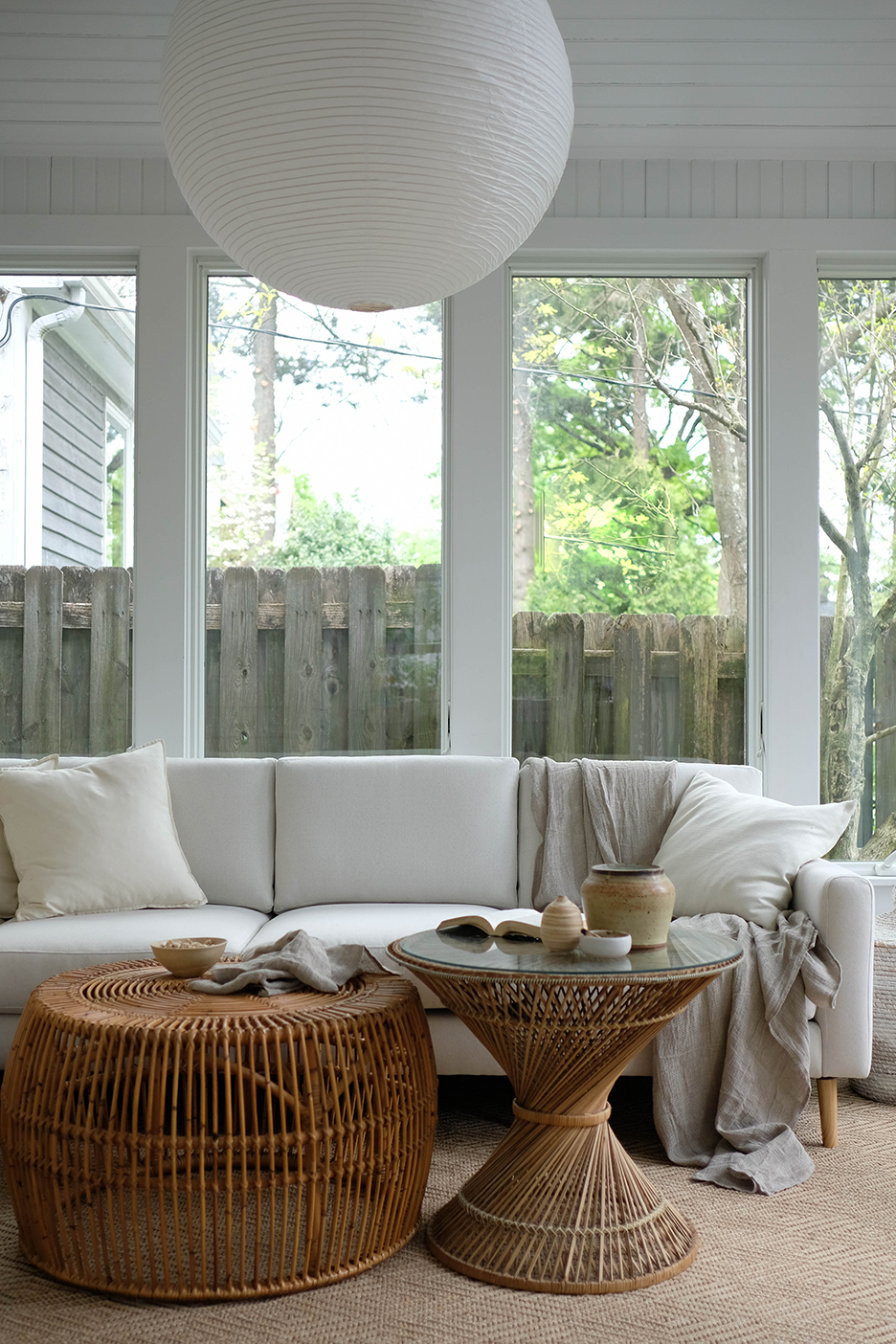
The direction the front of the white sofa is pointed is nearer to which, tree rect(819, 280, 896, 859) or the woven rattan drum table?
the woven rattan drum table

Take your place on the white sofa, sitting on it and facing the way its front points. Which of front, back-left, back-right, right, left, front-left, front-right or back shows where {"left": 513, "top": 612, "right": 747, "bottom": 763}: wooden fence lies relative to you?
back-left

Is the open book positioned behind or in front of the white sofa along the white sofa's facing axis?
in front

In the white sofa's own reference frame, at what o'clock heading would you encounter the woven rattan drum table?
The woven rattan drum table is roughly at 12 o'clock from the white sofa.

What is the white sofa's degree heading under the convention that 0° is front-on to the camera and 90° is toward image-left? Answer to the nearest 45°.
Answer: approximately 0°

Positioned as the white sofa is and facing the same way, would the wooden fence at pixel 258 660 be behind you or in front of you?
behind
